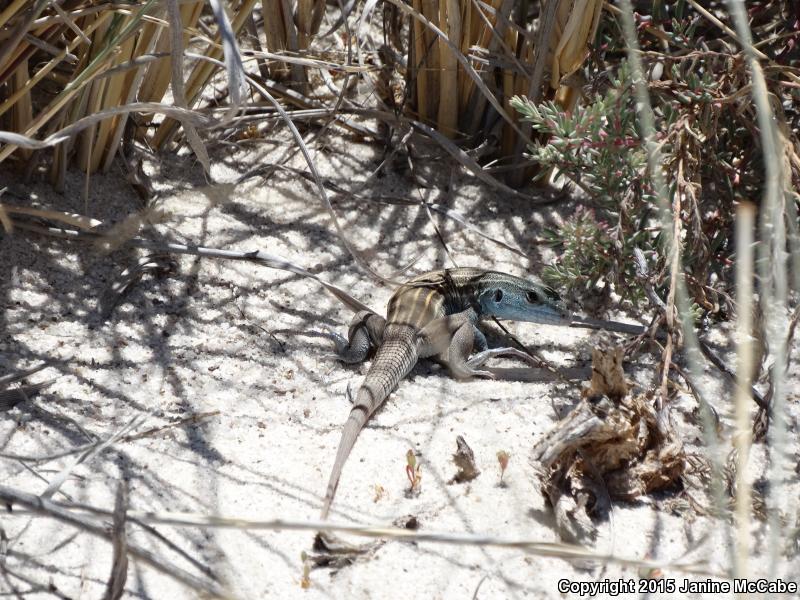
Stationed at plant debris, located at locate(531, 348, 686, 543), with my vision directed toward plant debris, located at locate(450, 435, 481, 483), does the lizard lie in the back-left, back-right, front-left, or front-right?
front-right

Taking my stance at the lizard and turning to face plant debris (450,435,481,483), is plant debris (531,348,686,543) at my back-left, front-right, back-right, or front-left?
front-left

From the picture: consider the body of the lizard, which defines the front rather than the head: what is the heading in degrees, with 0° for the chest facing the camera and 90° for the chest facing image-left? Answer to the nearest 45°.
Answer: approximately 225°

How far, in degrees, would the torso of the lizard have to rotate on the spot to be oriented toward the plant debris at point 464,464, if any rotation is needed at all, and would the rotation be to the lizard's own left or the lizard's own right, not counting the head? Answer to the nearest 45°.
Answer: approximately 135° to the lizard's own right

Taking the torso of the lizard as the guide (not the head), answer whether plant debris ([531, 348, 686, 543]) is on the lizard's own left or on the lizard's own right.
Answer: on the lizard's own right
